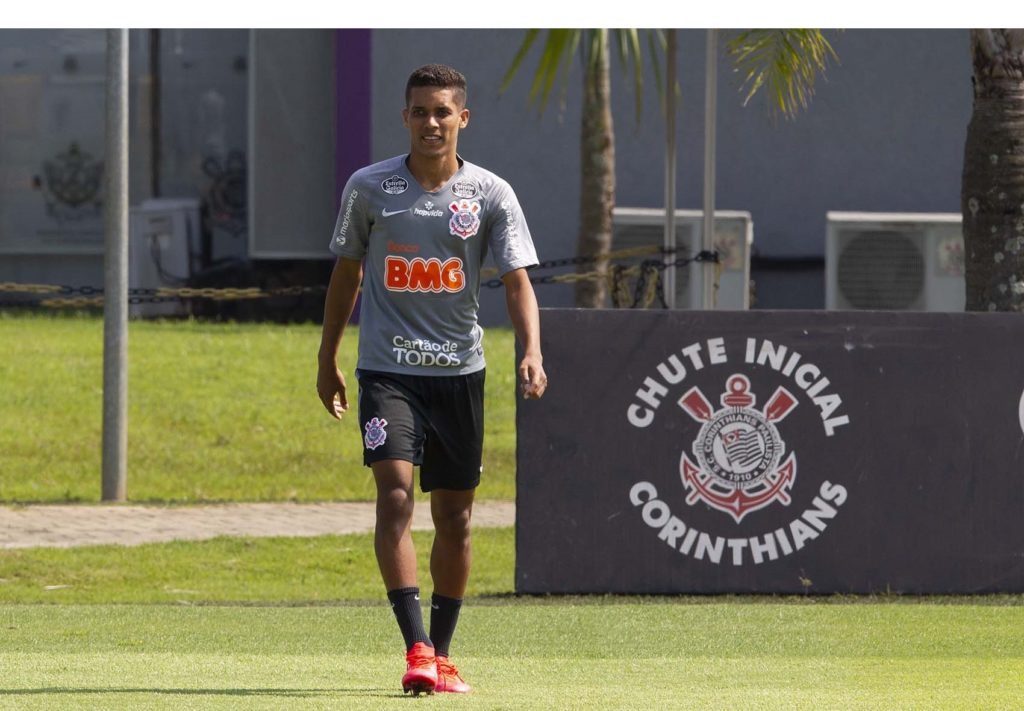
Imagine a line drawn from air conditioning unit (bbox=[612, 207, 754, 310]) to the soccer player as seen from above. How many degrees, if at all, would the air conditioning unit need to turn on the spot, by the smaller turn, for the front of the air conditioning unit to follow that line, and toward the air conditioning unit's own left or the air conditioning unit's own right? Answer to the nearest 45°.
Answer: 0° — it already faces them

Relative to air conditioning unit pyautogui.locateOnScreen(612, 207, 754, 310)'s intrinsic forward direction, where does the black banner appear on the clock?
The black banner is roughly at 12 o'clock from the air conditioning unit.

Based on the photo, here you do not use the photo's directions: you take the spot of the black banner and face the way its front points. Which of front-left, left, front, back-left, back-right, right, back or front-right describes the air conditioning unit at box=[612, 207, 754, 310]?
back

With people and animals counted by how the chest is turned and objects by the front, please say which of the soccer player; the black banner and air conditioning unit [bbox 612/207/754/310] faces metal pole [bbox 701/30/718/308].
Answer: the air conditioning unit

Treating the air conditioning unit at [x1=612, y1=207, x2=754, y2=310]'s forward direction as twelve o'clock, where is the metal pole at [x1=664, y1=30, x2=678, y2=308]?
The metal pole is roughly at 12 o'clock from the air conditioning unit.

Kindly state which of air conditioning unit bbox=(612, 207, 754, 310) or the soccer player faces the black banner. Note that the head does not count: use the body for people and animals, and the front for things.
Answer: the air conditioning unit

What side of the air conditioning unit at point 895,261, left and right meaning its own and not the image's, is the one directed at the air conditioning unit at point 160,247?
right

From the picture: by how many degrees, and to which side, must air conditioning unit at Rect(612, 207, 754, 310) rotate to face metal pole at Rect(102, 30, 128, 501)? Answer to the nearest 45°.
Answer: approximately 45° to its right

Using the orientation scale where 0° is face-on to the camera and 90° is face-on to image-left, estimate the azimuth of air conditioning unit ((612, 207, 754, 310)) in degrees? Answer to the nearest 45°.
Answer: approximately 0°

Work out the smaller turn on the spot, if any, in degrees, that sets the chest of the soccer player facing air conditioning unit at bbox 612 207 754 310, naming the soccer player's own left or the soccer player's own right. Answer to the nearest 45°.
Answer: approximately 180°

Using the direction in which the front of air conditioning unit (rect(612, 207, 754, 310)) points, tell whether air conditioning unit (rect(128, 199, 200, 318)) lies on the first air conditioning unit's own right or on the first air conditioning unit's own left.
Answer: on the first air conditioning unit's own right
